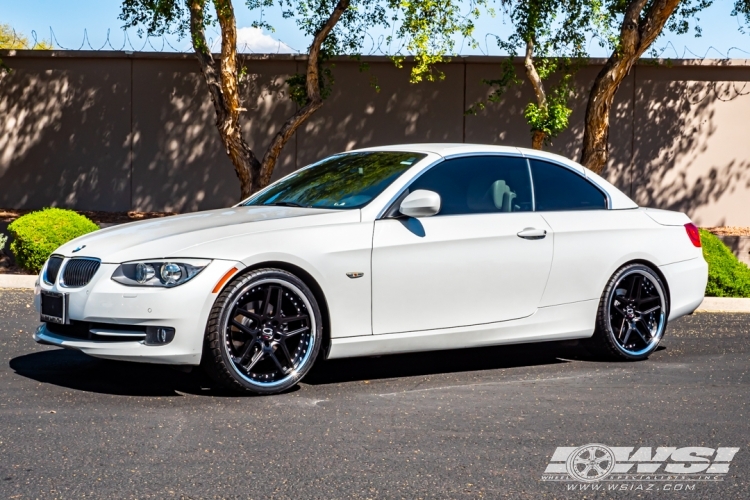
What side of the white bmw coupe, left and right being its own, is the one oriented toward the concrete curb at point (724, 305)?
back

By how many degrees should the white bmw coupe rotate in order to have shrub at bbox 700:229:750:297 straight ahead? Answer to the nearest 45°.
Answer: approximately 180°
